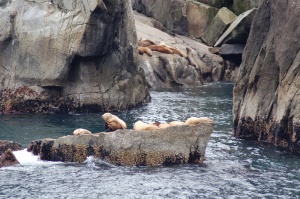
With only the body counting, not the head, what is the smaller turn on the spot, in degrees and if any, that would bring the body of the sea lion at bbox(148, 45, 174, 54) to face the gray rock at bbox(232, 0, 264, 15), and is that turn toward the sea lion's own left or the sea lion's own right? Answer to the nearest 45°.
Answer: approximately 135° to the sea lion's own right

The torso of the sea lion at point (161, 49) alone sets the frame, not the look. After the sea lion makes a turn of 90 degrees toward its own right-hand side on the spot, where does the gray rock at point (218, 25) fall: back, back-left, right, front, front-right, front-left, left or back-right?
front-right

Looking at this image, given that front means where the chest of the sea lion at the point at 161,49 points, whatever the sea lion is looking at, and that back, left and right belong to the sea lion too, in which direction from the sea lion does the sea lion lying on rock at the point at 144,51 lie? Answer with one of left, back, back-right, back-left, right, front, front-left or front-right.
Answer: front-left

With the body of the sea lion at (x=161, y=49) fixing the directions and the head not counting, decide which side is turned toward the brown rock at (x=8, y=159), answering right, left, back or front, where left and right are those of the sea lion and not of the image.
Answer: left

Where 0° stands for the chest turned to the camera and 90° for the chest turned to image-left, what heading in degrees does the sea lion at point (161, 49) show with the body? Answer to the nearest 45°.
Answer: approximately 90°

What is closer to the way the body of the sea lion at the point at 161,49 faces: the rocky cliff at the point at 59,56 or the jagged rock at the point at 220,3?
the rocky cliff

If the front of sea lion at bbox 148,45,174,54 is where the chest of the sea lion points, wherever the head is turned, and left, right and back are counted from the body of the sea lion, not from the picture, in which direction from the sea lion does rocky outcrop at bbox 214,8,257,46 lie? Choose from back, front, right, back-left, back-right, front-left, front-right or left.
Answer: back

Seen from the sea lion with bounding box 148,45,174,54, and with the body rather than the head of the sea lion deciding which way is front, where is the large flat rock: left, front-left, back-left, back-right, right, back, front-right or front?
left

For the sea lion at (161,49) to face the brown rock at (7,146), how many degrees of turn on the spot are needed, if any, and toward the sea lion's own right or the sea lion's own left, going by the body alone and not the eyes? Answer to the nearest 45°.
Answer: approximately 90° to the sea lion's own left
